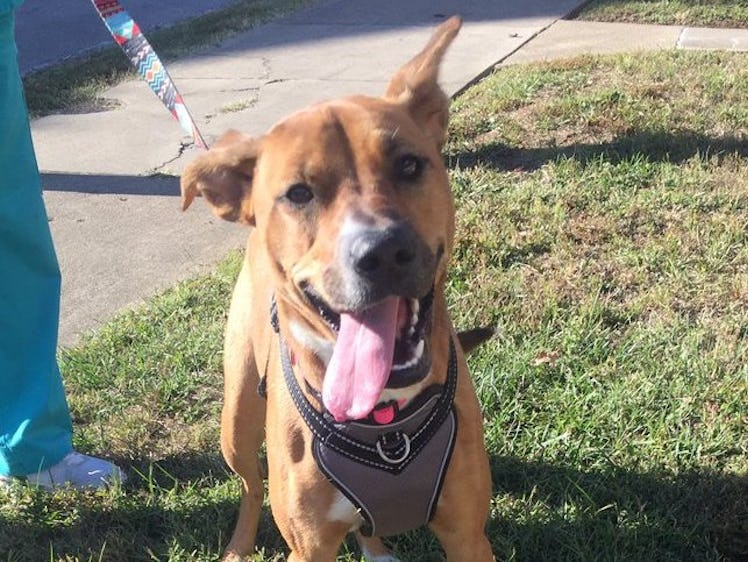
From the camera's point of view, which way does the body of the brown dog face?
toward the camera
